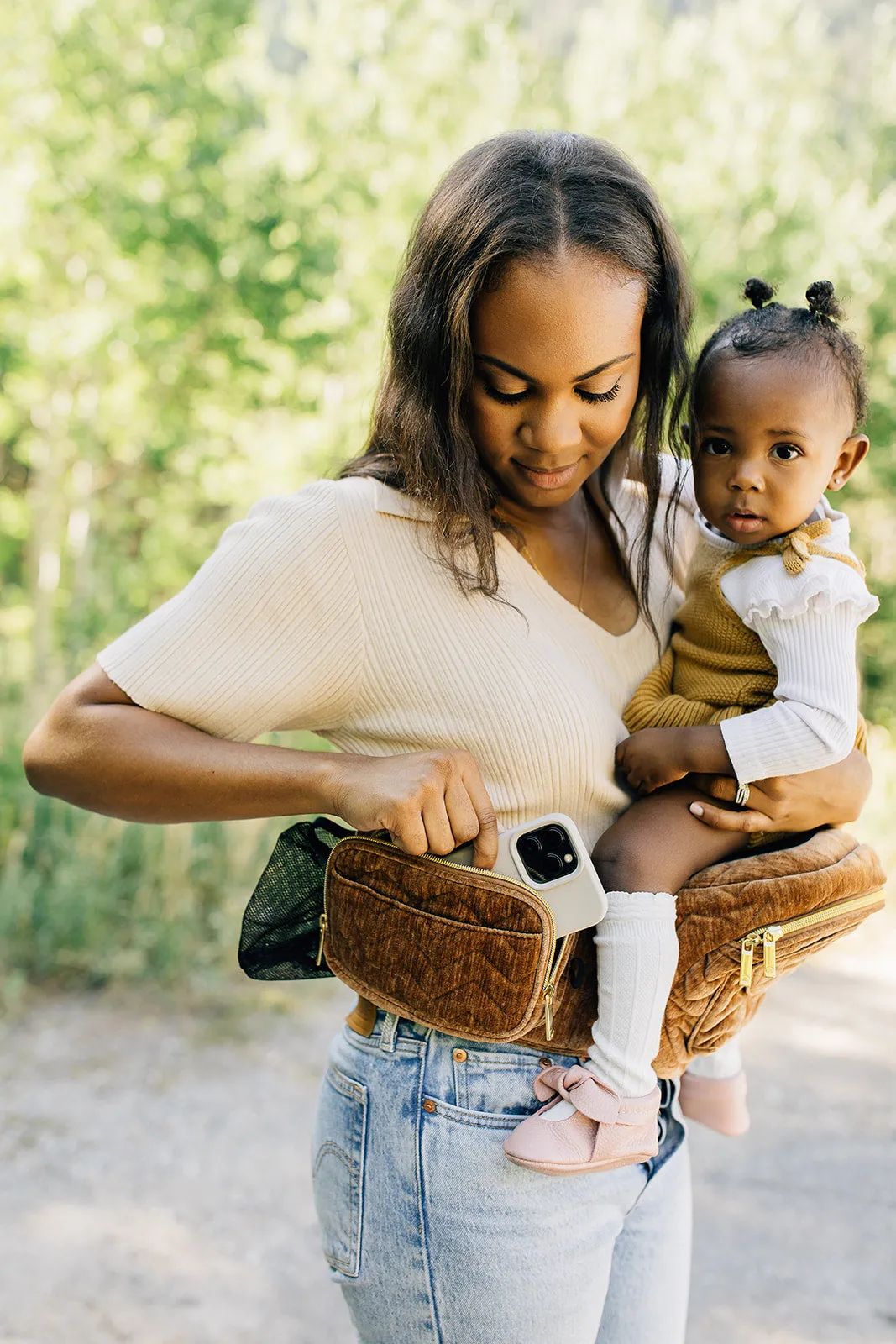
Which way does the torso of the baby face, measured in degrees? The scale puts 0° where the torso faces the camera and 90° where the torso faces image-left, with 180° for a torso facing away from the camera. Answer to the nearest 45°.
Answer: approximately 45°

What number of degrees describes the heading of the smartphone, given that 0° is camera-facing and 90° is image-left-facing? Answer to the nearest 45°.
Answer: approximately 180°
